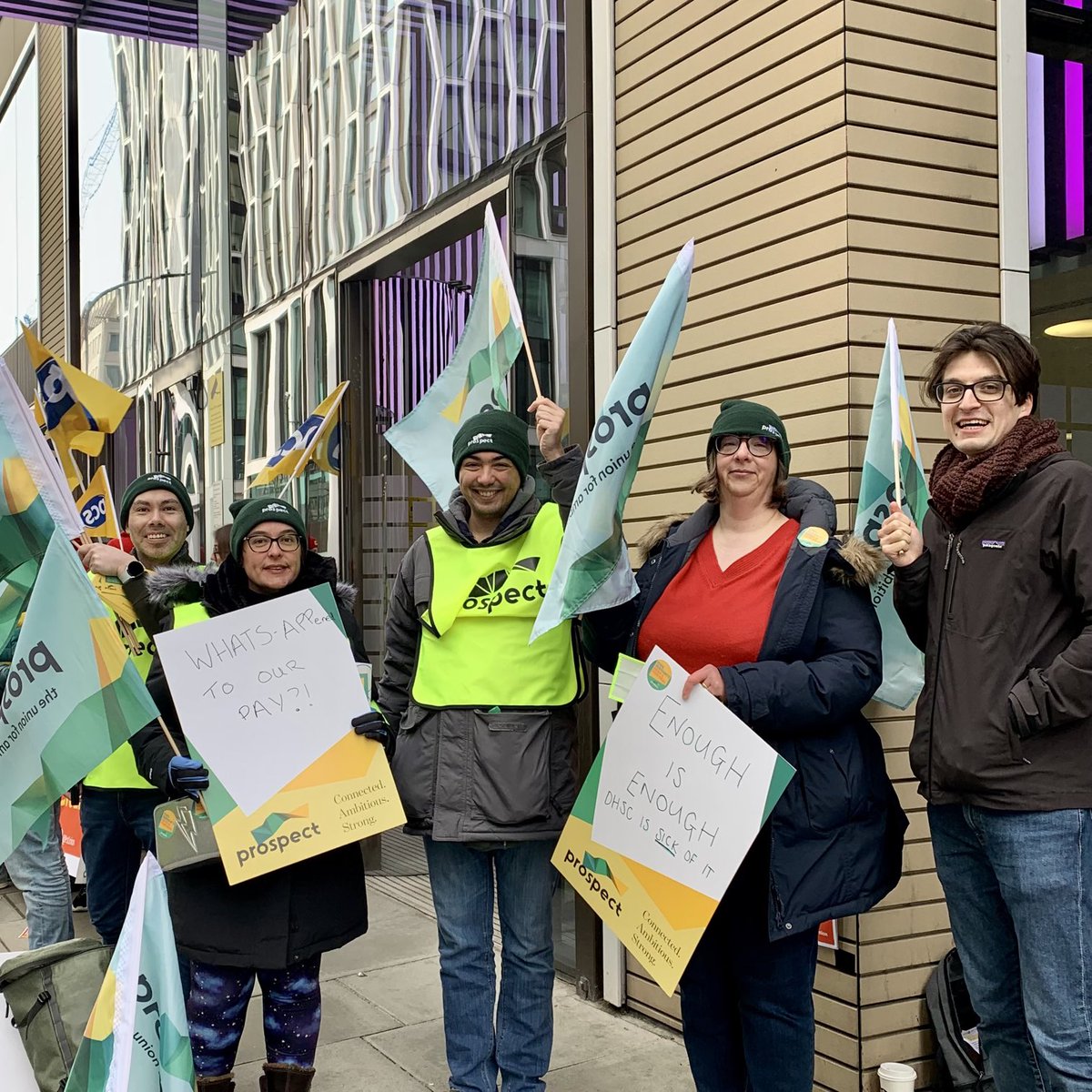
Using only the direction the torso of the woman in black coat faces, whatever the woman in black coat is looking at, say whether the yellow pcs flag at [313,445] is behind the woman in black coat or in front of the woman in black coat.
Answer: behind

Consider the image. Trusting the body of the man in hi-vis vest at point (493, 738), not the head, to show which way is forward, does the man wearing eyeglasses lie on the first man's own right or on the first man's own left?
on the first man's own left

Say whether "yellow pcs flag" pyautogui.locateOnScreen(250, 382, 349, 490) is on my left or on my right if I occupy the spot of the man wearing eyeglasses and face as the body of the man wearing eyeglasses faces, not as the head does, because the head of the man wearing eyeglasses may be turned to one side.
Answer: on my right

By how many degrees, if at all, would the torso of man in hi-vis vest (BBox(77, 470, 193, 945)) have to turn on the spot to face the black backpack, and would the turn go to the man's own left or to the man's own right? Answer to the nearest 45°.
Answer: approximately 45° to the man's own left

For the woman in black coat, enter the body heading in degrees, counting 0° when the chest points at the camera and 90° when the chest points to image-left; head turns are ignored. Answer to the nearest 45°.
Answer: approximately 0°

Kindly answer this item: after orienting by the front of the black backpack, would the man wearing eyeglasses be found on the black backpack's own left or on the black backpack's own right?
on the black backpack's own left

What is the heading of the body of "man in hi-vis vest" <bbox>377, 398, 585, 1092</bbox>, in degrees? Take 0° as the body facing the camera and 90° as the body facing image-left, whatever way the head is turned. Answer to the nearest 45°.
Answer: approximately 0°

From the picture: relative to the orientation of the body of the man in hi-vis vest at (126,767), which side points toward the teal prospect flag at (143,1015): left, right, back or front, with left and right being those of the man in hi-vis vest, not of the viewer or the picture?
front

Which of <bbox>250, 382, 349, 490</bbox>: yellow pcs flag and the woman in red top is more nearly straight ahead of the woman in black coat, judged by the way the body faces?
the woman in red top

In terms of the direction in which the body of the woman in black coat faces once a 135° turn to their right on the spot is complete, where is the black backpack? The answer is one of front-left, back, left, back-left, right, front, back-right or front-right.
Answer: back-right
